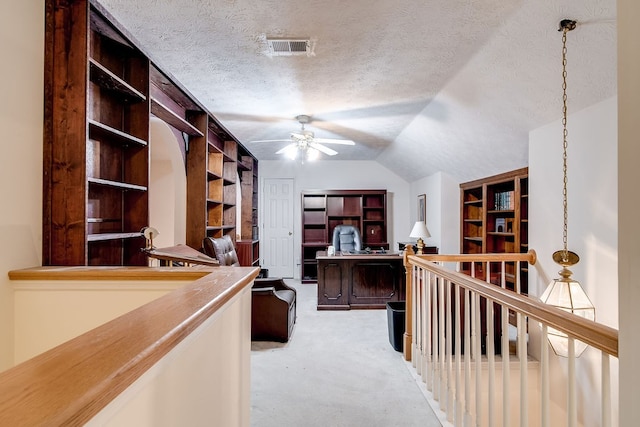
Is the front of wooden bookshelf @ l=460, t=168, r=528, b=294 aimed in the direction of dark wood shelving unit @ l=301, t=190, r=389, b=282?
no

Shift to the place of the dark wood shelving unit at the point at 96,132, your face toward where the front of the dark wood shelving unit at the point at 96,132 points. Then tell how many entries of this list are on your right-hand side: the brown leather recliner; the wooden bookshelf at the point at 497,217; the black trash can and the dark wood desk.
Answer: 0

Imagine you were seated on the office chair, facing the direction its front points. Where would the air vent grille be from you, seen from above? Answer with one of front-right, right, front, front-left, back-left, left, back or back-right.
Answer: front

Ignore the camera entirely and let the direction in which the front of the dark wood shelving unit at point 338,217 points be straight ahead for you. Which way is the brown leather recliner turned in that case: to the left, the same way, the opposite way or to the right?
to the left

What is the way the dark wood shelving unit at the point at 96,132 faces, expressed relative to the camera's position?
facing the viewer and to the right of the viewer

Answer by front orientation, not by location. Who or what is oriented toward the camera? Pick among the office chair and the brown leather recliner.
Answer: the office chair

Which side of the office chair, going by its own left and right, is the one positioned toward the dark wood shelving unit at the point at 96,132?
front

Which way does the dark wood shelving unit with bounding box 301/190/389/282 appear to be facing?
toward the camera

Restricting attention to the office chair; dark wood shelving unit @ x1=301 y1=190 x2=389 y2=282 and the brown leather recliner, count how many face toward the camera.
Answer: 2

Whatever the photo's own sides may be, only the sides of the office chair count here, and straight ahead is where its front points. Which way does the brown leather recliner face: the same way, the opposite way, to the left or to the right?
to the left

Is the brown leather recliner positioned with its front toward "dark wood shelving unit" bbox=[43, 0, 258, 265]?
no

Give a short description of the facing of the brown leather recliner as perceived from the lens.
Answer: facing to the right of the viewer

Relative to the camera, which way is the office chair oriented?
toward the camera

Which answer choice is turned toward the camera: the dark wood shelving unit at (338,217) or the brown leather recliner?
the dark wood shelving unit

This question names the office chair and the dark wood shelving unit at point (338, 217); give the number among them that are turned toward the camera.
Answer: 2

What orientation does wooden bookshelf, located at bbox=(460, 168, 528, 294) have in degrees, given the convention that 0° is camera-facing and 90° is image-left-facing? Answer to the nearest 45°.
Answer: approximately 45°

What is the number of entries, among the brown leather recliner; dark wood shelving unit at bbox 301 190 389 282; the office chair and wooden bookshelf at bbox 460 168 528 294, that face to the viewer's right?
1

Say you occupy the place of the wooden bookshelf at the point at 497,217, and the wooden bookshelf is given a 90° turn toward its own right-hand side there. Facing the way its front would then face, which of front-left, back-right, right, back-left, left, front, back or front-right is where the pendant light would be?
back-left

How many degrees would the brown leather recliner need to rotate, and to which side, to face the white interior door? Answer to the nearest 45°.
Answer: approximately 90° to its left
